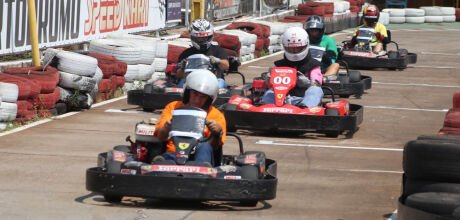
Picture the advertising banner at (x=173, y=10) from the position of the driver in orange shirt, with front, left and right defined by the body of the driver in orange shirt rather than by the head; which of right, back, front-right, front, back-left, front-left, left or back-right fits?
back

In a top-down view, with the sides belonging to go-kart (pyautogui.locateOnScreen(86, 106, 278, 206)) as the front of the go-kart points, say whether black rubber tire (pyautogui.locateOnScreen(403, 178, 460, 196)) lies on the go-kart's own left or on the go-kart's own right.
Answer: on the go-kart's own left

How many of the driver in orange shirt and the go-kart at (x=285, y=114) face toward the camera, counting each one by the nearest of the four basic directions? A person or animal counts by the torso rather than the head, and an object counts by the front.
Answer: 2

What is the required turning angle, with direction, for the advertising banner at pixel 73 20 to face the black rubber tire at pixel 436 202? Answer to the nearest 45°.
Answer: approximately 45° to its right

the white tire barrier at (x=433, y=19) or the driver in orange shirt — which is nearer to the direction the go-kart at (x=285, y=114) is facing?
the driver in orange shirt

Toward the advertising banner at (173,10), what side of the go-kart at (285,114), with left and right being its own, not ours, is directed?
back

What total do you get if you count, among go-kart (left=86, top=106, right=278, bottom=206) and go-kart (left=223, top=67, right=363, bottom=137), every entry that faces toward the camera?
2

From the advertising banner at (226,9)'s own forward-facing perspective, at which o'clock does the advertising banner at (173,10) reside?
the advertising banner at (173,10) is roughly at 2 o'clock from the advertising banner at (226,9).

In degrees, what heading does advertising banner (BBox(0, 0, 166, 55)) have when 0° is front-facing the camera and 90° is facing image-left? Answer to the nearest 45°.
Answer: approximately 315°

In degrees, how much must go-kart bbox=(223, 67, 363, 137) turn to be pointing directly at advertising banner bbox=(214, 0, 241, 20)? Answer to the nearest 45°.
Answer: approximately 180°

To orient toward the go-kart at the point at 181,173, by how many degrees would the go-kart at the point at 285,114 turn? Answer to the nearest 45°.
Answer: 0° — it already faces it

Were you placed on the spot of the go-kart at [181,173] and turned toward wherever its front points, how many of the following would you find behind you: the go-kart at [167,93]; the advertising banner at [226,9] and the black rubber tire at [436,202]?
2

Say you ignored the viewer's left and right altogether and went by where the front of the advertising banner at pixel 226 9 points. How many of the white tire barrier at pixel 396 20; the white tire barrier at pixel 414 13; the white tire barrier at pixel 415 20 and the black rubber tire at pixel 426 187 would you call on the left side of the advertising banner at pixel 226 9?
3

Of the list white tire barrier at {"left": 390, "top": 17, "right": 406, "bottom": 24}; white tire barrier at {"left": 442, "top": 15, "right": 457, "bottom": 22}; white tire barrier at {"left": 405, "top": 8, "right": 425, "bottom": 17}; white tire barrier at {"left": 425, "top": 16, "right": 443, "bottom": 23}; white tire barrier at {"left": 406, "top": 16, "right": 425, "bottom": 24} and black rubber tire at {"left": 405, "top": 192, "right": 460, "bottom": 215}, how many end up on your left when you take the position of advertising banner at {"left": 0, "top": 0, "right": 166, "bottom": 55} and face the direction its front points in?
5

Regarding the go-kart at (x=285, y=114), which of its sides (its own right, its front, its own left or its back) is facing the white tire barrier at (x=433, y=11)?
back

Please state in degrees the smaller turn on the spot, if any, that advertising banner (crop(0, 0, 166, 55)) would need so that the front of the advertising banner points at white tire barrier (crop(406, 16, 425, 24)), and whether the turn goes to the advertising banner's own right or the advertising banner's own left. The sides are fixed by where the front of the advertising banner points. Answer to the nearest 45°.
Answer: approximately 90° to the advertising banner's own left

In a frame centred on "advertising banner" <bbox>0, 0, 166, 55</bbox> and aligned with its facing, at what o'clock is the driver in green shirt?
The driver in green shirt is roughly at 11 o'clock from the advertising banner.
